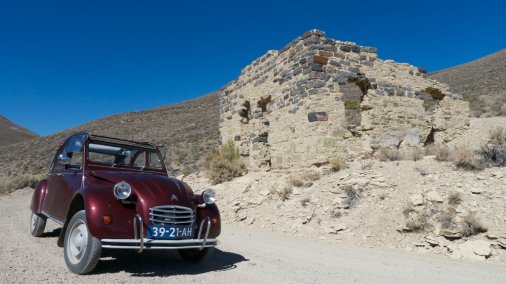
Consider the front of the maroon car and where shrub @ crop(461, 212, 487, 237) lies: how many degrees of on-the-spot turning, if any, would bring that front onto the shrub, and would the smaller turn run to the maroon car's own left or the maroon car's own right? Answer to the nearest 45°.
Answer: approximately 45° to the maroon car's own left

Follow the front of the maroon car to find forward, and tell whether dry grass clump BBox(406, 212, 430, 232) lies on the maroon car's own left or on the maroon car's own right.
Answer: on the maroon car's own left

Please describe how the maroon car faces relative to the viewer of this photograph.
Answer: facing the viewer and to the right of the viewer

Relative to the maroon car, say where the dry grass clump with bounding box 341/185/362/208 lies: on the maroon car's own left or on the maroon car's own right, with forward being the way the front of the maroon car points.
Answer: on the maroon car's own left

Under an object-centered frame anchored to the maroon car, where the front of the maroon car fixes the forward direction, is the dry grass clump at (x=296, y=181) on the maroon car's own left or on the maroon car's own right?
on the maroon car's own left

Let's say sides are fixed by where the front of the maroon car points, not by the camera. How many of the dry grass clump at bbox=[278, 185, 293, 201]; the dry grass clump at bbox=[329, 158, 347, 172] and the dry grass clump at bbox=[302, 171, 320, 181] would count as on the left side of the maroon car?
3

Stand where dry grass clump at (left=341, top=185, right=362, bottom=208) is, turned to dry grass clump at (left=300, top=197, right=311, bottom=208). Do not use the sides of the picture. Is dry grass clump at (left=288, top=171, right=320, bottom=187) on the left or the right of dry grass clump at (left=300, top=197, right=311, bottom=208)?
right

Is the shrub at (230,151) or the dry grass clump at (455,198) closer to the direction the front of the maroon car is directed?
the dry grass clump

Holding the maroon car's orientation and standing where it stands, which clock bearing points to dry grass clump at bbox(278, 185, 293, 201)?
The dry grass clump is roughly at 9 o'clock from the maroon car.

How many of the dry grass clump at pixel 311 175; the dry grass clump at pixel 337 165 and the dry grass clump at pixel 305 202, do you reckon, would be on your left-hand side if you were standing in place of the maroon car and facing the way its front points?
3

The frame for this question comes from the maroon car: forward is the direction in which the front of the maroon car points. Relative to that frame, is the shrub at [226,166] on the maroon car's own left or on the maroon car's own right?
on the maroon car's own left

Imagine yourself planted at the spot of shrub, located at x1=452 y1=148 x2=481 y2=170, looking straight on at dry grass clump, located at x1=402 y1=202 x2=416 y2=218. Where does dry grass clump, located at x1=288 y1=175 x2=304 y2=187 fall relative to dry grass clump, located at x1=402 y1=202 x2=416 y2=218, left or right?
right

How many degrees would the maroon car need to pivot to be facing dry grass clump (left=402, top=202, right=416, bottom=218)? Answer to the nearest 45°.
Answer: approximately 45° to its left

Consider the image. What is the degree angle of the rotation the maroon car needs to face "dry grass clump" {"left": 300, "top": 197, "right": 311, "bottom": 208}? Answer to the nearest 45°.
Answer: approximately 90° to its left

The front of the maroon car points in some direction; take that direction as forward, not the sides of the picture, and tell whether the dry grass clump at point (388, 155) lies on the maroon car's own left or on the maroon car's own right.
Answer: on the maroon car's own left
